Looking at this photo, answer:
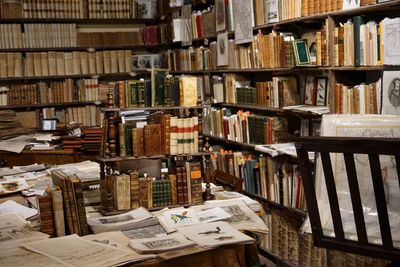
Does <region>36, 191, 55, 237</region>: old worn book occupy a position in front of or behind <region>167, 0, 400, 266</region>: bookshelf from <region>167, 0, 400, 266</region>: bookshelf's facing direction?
in front

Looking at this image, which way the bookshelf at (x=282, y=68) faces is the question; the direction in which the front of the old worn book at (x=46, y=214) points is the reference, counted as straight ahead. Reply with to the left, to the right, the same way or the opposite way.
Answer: to the right

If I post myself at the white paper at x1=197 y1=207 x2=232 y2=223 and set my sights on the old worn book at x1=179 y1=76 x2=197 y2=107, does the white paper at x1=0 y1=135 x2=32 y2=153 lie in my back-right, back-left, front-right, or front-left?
front-left

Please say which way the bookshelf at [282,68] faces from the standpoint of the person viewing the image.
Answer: facing the viewer and to the left of the viewer

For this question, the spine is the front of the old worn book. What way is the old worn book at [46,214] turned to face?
toward the camera

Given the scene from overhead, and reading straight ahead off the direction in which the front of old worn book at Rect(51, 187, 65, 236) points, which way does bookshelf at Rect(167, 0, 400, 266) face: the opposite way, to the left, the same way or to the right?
to the right

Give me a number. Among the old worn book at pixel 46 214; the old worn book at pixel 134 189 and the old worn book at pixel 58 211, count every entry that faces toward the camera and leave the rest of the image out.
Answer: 3

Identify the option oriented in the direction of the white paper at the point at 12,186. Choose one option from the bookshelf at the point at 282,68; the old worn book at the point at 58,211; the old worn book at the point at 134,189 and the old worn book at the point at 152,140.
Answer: the bookshelf

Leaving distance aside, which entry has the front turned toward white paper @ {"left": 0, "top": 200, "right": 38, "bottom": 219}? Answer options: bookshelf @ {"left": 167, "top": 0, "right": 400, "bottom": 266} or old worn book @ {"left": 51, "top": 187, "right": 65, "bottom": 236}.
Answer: the bookshelf

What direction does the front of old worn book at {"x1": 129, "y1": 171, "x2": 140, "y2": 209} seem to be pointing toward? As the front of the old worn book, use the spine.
toward the camera

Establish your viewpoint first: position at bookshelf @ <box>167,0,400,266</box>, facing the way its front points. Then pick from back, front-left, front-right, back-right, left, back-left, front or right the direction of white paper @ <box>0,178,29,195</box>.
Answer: front

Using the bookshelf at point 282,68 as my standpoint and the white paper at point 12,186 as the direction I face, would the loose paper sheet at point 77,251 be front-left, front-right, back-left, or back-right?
front-left
